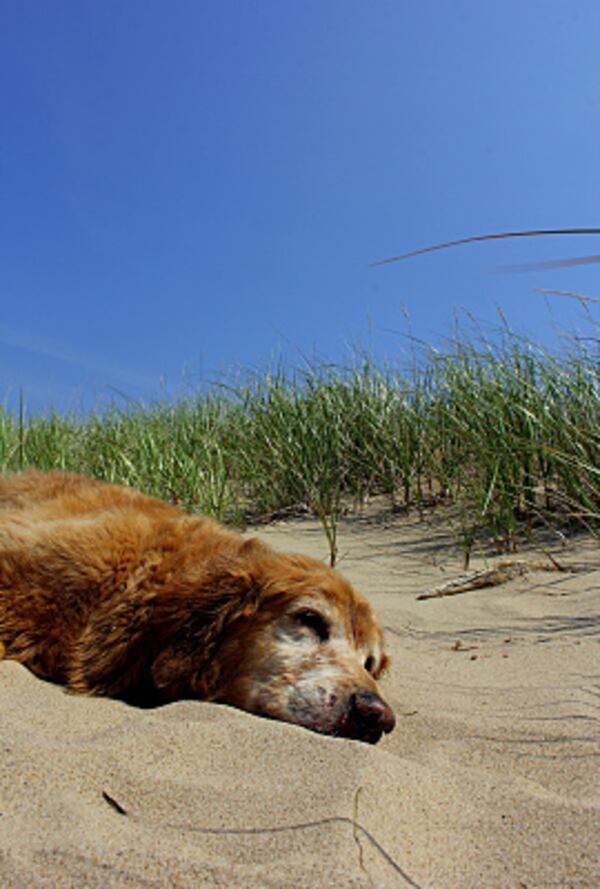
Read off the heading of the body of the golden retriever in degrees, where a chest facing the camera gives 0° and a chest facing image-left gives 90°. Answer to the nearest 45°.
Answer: approximately 315°

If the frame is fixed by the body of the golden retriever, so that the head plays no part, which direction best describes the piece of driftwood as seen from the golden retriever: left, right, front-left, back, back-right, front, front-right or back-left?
left
